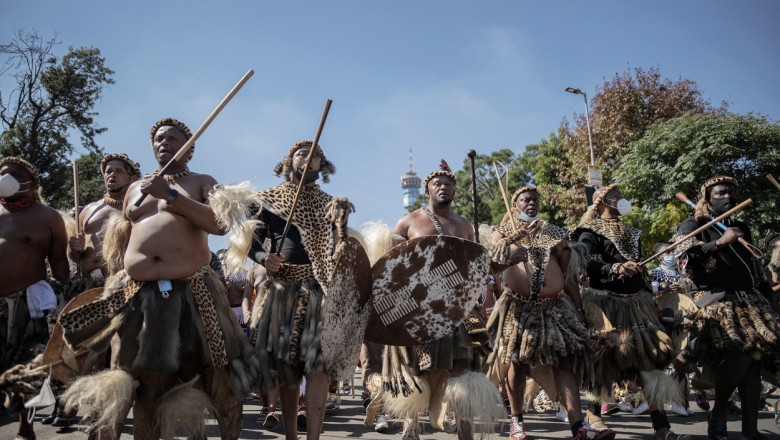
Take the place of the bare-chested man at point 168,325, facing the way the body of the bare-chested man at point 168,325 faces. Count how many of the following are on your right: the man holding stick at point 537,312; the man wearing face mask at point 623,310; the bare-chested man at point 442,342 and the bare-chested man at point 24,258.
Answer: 1

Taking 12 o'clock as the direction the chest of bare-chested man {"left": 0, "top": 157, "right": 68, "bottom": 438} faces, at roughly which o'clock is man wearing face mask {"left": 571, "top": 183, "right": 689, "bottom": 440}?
The man wearing face mask is roughly at 8 o'clock from the bare-chested man.

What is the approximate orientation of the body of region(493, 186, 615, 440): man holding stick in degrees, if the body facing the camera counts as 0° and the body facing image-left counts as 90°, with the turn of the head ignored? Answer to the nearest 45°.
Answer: approximately 0°

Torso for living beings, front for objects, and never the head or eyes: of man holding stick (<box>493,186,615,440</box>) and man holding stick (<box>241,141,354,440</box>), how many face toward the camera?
2

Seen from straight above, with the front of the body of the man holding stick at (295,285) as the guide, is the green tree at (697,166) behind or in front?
behind

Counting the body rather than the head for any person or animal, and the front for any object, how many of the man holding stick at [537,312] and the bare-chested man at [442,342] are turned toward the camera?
2

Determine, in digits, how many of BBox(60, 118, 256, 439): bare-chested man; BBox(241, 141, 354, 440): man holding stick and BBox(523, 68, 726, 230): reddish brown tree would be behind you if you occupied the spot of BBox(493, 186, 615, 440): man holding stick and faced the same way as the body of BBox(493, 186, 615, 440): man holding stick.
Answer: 1

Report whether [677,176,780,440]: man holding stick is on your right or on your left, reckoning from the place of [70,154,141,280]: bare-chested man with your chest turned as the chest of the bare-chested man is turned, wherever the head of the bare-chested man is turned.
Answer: on your left

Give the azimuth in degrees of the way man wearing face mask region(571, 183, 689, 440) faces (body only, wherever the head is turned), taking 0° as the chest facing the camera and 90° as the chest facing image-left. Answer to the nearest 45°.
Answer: approximately 315°

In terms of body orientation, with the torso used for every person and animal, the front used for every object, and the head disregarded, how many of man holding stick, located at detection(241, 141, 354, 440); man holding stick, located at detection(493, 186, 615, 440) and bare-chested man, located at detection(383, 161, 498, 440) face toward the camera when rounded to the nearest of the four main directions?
3

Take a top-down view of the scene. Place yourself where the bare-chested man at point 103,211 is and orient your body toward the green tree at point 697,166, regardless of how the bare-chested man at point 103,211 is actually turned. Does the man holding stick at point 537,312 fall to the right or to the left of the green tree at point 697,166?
right
